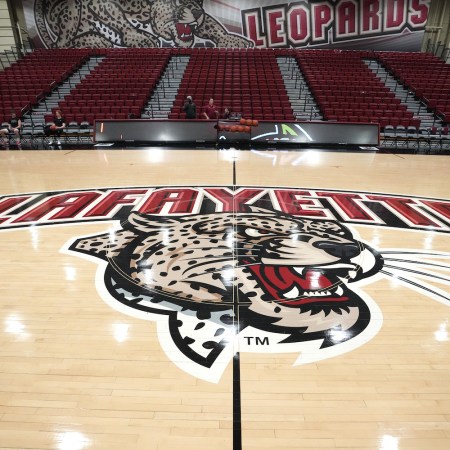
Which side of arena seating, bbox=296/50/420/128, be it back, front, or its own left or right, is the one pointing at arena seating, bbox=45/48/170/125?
right

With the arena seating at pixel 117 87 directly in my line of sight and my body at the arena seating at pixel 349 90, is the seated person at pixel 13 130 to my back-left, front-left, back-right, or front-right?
front-left

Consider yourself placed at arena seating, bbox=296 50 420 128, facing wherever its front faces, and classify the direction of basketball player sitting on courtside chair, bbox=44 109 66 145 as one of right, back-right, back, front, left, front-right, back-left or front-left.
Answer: front-right

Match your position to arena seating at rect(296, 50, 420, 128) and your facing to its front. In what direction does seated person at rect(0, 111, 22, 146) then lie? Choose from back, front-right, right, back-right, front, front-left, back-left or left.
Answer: front-right

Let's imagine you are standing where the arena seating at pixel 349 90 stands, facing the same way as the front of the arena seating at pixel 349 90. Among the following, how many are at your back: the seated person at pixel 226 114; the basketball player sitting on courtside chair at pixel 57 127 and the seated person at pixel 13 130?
0

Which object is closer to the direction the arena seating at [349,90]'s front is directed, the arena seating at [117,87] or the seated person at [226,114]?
the seated person

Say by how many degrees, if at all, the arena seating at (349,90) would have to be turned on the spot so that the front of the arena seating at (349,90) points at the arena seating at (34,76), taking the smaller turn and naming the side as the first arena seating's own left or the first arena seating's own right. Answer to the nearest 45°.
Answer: approximately 90° to the first arena seating's own right

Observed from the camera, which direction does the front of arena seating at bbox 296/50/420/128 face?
facing the viewer

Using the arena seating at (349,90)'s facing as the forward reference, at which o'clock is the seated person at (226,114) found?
The seated person is roughly at 1 o'clock from the arena seating.
